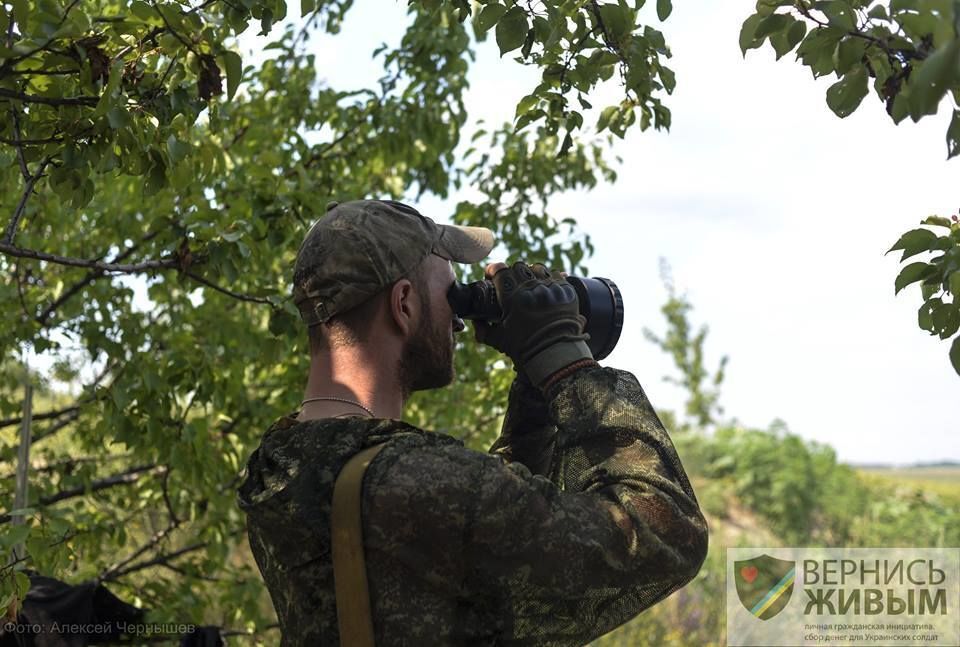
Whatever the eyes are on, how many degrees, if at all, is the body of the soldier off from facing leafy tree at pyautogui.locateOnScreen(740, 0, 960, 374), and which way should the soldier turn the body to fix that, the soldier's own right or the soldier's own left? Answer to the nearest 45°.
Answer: approximately 45° to the soldier's own right

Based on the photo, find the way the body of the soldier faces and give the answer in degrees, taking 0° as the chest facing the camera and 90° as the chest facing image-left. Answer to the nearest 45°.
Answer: approximately 225°
